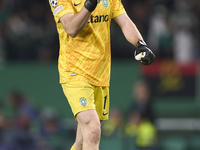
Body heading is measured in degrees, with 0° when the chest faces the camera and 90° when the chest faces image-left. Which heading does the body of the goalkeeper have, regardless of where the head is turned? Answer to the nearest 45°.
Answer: approximately 315°
